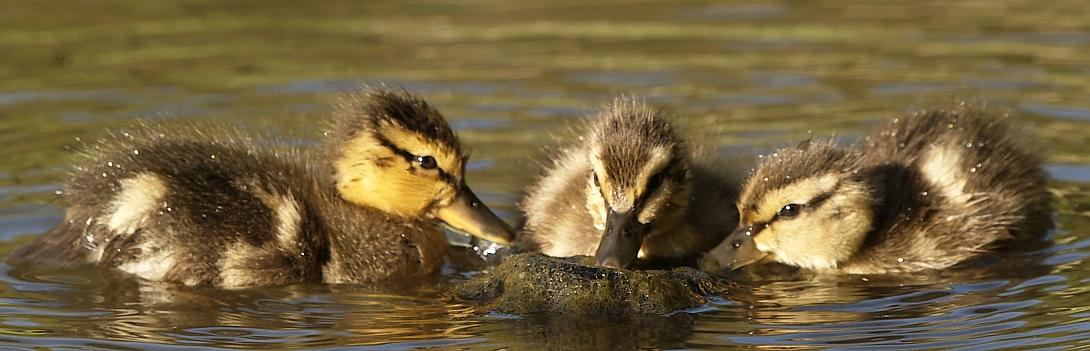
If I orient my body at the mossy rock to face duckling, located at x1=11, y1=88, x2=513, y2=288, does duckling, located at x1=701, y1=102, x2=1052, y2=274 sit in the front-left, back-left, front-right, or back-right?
back-right

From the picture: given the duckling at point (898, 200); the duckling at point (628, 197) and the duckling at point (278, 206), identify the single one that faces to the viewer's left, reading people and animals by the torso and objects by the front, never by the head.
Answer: the duckling at point (898, 200)

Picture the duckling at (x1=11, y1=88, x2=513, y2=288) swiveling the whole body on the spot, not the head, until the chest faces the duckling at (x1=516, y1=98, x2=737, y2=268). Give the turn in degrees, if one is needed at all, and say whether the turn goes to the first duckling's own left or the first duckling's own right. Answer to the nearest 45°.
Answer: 0° — it already faces it

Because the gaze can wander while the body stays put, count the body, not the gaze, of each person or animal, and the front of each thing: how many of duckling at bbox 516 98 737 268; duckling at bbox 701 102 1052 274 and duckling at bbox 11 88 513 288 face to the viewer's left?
1

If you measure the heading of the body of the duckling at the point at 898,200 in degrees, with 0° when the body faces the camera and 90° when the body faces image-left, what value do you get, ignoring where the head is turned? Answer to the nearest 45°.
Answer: approximately 90°

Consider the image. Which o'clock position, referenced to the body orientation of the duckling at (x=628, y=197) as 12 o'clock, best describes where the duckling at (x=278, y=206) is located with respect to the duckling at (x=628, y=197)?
the duckling at (x=278, y=206) is roughly at 3 o'clock from the duckling at (x=628, y=197).

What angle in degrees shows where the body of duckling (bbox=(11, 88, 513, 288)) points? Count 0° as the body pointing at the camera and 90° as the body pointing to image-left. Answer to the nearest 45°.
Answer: approximately 270°

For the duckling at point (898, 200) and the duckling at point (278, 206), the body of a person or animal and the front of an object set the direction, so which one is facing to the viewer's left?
the duckling at point (898, 200)
